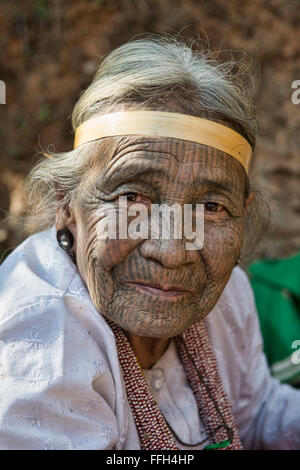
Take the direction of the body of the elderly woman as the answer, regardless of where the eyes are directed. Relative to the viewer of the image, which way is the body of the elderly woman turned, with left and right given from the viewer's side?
facing the viewer and to the right of the viewer

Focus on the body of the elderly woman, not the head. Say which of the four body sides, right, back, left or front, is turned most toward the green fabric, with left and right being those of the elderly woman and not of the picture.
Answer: left
